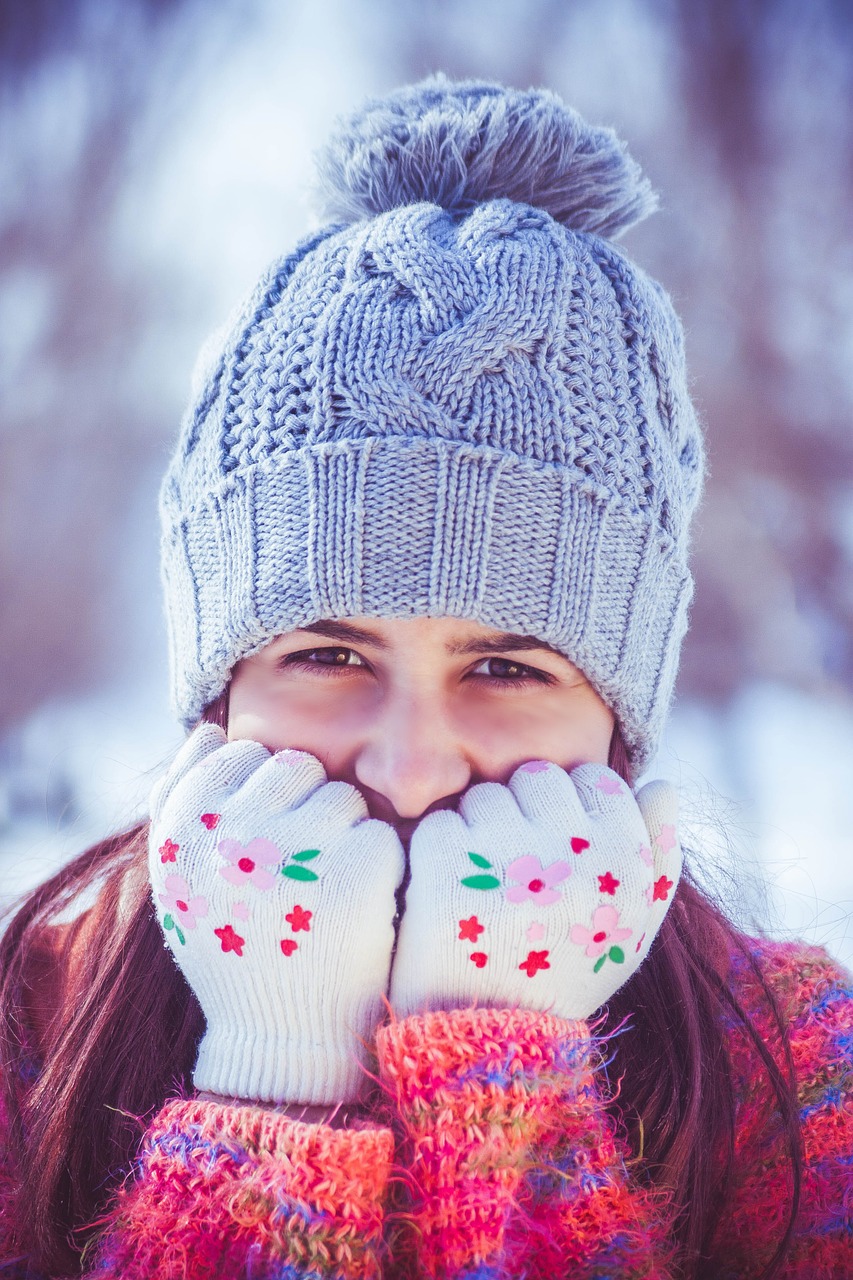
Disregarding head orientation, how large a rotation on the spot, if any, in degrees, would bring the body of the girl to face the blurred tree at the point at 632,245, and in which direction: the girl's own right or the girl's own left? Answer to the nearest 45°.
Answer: approximately 180°

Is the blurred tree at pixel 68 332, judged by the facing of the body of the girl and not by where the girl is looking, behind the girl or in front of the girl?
behind

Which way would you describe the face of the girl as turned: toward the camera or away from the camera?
toward the camera

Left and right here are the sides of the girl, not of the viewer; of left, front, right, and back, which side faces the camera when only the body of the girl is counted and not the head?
front
